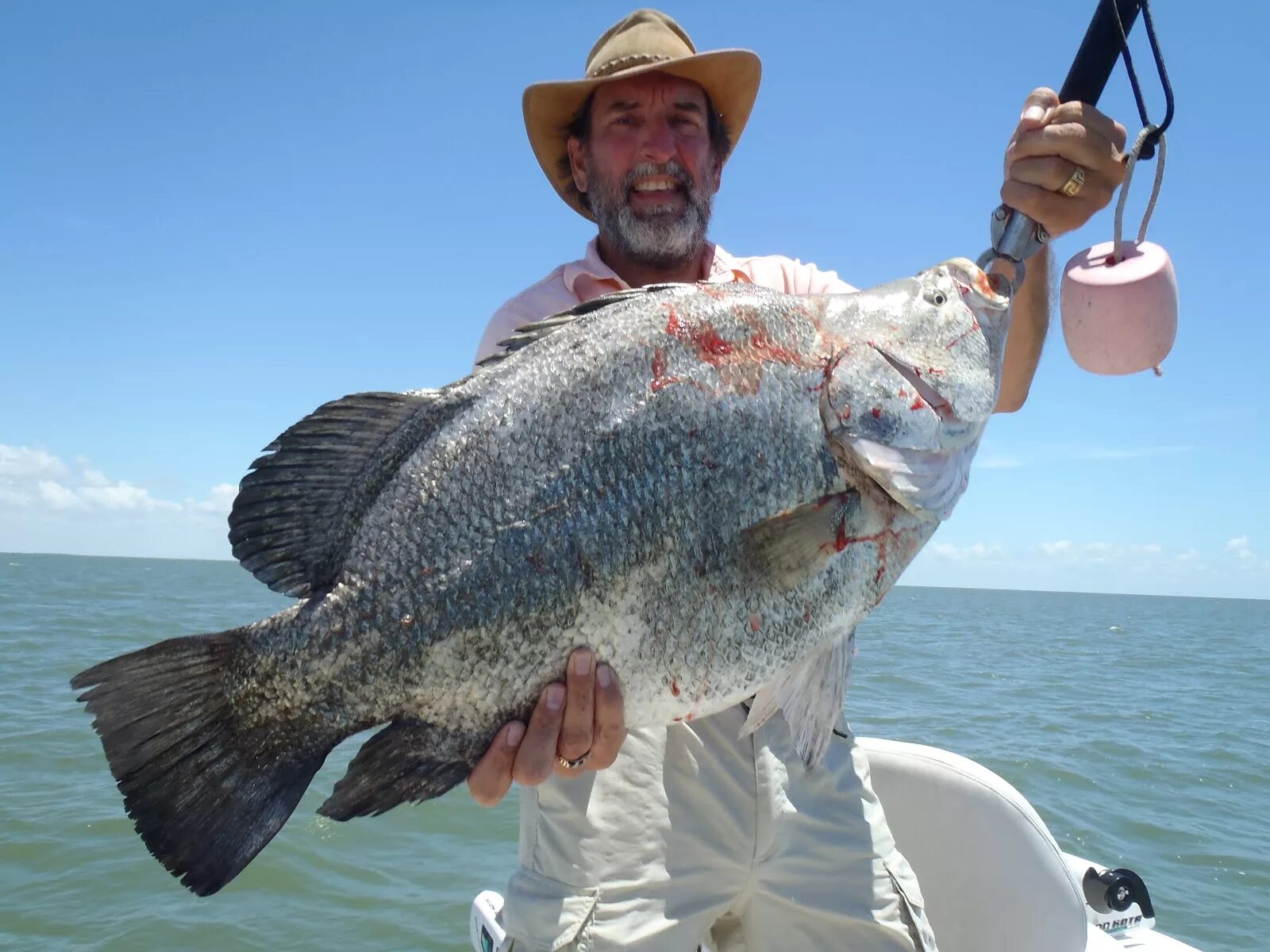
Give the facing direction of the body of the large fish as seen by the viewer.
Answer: to the viewer's right

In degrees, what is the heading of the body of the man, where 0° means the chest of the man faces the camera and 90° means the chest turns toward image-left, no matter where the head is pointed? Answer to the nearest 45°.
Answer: approximately 0°
